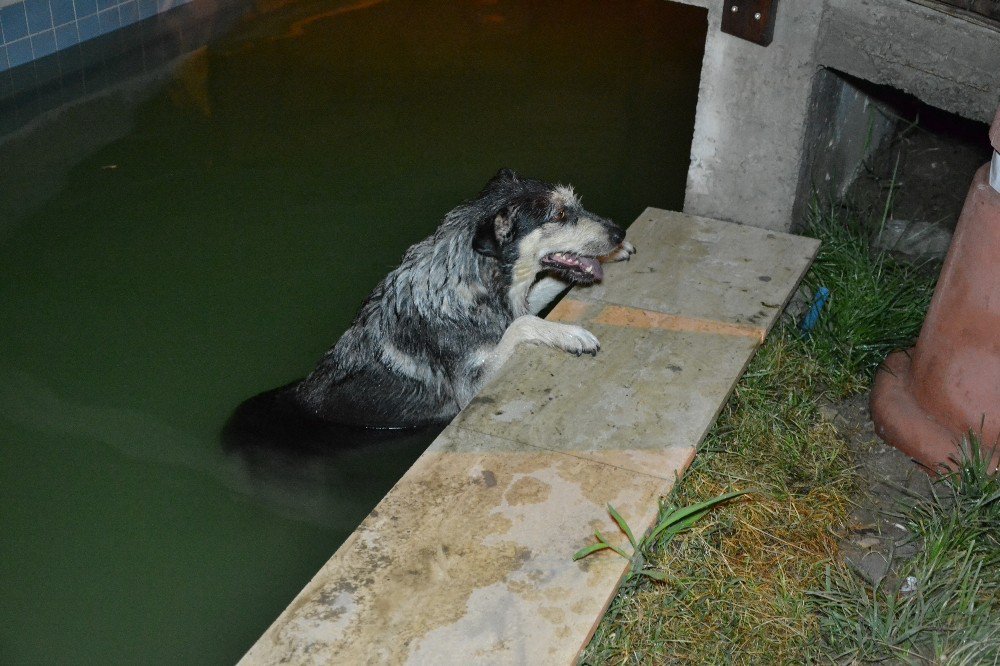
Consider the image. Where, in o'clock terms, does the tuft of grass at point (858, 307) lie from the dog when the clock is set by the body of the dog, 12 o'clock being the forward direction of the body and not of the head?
The tuft of grass is roughly at 12 o'clock from the dog.

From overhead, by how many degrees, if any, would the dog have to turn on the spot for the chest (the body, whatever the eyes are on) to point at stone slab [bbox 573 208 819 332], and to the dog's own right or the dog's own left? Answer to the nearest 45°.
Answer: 0° — it already faces it

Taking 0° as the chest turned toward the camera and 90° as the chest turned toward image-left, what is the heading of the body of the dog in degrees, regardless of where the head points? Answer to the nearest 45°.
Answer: approximately 270°

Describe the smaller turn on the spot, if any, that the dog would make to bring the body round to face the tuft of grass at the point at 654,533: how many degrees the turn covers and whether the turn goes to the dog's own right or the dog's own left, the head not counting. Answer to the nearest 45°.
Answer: approximately 45° to the dog's own right

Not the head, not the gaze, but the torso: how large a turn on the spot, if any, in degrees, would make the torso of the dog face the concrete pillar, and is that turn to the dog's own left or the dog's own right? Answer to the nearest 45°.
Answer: approximately 45° to the dog's own left

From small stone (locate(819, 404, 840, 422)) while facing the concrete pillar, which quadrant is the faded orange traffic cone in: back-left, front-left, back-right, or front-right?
back-right

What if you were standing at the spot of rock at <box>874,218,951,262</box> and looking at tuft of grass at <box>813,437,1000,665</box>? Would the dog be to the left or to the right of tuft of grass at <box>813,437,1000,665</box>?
right

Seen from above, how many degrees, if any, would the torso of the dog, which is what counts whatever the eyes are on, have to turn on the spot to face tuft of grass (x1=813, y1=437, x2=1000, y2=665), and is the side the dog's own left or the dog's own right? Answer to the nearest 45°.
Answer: approximately 45° to the dog's own right
